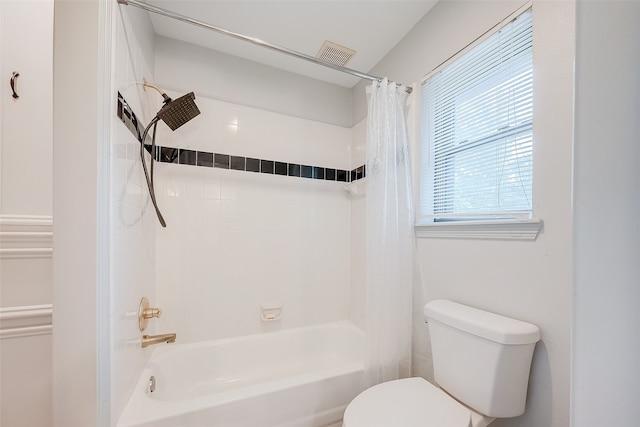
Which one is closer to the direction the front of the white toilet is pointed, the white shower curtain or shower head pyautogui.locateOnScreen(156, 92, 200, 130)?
the shower head

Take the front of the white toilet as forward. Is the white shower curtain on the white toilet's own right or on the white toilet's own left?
on the white toilet's own right

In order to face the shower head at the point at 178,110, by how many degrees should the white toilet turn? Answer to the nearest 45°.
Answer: approximately 45° to its right

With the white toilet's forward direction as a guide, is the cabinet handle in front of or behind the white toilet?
in front

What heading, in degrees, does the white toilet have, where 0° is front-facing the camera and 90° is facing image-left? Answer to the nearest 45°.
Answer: approximately 45°
